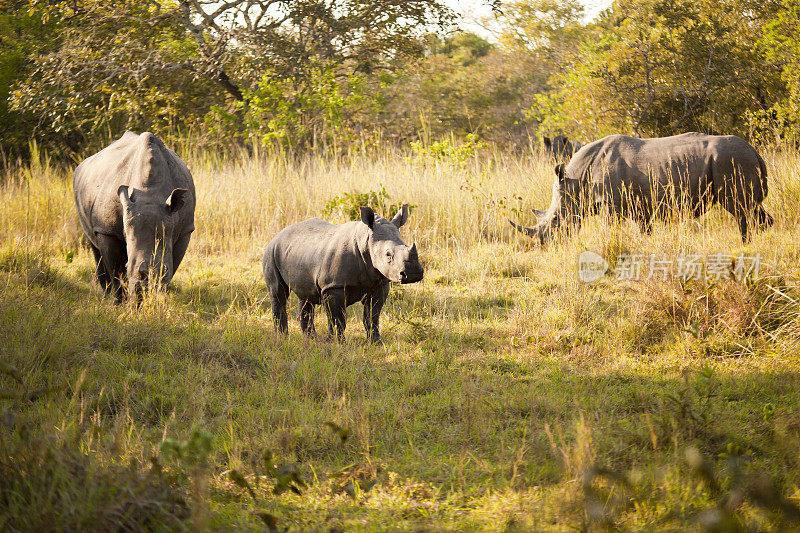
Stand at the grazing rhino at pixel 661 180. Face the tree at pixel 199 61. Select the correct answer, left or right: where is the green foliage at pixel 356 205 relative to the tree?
left

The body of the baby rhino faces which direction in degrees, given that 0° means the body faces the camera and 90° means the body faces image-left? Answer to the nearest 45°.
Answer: approximately 315°

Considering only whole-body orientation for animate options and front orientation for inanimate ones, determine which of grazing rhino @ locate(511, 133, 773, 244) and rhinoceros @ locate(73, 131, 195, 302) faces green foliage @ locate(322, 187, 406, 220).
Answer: the grazing rhino

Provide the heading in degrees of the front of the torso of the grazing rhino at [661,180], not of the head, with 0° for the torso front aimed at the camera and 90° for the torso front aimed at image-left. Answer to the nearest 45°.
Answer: approximately 90°

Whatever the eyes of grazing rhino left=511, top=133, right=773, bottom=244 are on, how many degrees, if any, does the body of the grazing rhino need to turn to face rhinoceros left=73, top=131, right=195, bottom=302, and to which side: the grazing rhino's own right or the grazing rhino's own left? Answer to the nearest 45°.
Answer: approximately 45° to the grazing rhino's own left

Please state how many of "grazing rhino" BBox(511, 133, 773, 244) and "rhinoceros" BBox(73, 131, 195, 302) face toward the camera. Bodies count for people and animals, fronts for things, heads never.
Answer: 1

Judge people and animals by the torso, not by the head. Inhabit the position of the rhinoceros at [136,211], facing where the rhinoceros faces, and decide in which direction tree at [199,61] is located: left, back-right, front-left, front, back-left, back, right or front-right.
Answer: back

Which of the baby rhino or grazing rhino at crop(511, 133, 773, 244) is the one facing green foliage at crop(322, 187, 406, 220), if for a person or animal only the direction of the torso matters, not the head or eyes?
the grazing rhino

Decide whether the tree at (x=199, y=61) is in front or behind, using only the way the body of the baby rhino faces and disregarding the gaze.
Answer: behind

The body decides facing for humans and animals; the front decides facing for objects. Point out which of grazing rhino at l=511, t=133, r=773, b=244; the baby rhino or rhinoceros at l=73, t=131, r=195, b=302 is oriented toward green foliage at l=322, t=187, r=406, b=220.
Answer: the grazing rhino

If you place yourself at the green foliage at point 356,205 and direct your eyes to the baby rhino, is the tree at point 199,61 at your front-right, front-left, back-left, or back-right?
back-right
